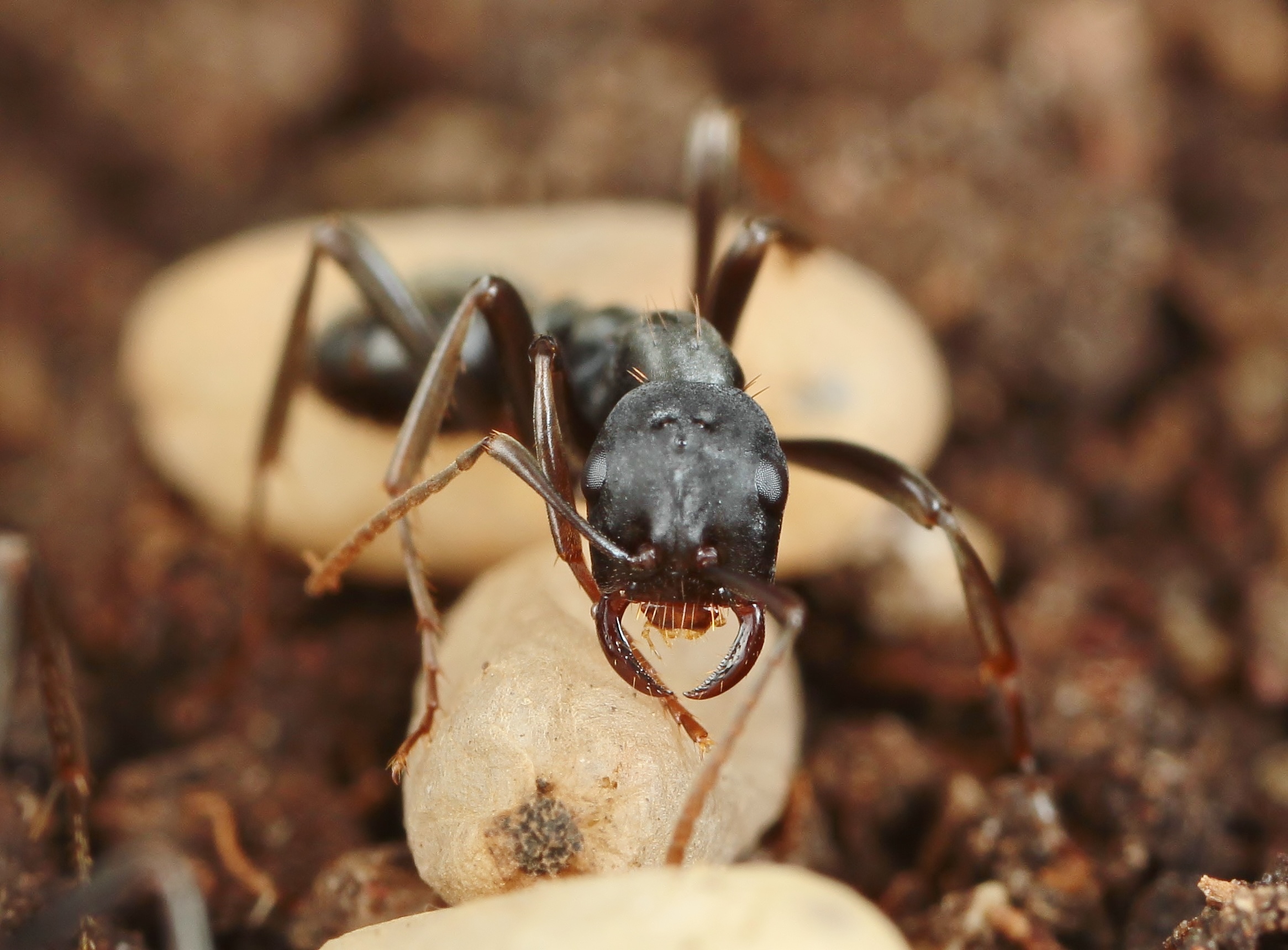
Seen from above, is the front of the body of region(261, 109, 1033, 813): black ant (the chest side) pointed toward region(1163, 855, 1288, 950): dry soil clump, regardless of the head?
yes

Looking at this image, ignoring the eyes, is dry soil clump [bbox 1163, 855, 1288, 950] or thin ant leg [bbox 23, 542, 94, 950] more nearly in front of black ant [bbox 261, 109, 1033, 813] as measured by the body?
the dry soil clump

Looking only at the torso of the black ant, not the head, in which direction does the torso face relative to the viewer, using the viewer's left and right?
facing the viewer and to the right of the viewer
